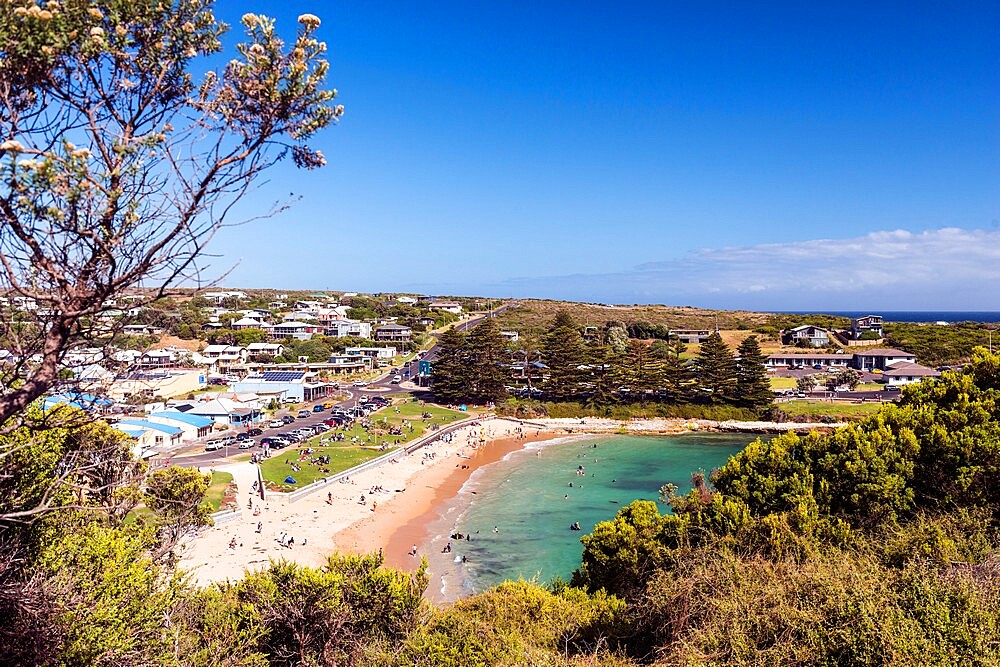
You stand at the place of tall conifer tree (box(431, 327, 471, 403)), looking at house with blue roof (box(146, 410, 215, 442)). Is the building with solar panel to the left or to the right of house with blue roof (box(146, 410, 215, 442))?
right

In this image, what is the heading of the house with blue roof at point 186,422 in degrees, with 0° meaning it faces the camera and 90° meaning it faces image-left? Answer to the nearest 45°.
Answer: approximately 315°

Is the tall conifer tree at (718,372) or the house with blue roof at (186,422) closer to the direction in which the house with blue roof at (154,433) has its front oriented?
the tall conifer tree

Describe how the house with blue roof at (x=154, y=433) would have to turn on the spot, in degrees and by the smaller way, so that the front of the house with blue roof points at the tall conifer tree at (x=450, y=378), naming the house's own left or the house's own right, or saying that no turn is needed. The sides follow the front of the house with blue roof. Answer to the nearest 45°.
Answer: approximately 90° to the house's own left

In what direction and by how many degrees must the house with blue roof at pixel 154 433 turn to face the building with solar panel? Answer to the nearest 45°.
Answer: approximately 90° to its left

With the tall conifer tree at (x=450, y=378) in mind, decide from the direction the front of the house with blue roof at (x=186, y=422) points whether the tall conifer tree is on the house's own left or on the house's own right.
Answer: on the house's own left

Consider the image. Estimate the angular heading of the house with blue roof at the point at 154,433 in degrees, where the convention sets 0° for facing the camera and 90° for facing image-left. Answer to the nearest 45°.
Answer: approximately 315°
